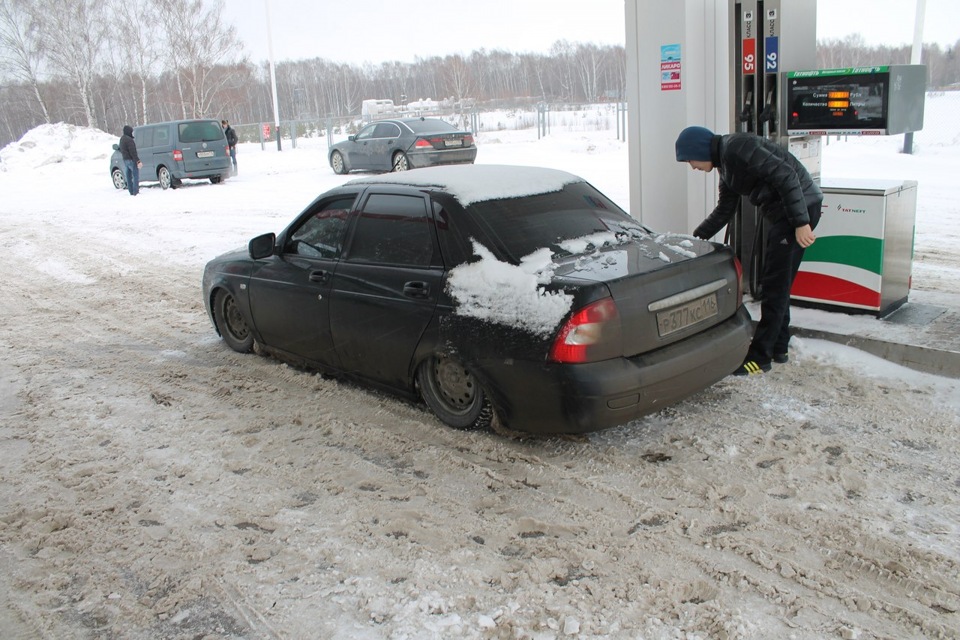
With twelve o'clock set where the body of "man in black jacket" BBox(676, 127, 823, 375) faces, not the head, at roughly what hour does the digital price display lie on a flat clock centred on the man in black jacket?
The digital price display is roughly at 4 o'clock from the man in black jacket.

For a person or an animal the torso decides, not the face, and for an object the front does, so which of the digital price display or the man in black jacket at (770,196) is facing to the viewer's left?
the man in black jacket

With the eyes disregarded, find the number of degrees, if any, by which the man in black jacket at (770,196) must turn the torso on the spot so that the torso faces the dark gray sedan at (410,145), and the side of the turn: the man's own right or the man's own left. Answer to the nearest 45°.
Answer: approximately 45° to the man's own right

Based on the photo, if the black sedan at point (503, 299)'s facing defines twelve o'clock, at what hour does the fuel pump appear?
The fuel pump is roughly at 3 o'clock from the black sedan.

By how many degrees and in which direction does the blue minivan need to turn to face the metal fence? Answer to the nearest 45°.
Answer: approximately 90° to its right

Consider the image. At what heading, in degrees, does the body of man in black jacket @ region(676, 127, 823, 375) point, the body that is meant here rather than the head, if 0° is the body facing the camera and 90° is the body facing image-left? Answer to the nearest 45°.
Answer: approximately 90°

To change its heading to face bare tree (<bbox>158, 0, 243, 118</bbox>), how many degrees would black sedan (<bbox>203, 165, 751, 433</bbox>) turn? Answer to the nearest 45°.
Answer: approximately 45° to its right

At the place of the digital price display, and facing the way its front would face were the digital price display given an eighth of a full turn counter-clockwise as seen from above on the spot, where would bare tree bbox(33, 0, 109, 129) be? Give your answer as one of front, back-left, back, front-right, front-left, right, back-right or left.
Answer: back

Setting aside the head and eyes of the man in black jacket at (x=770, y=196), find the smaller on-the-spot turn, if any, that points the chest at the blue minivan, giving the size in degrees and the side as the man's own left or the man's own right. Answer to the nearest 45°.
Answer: approximately 45° to the man's own right

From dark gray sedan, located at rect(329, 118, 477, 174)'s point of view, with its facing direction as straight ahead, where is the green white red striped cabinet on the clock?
The green white red striped cabinet is roughly at 7 o'clock from the dark gray sedan.
